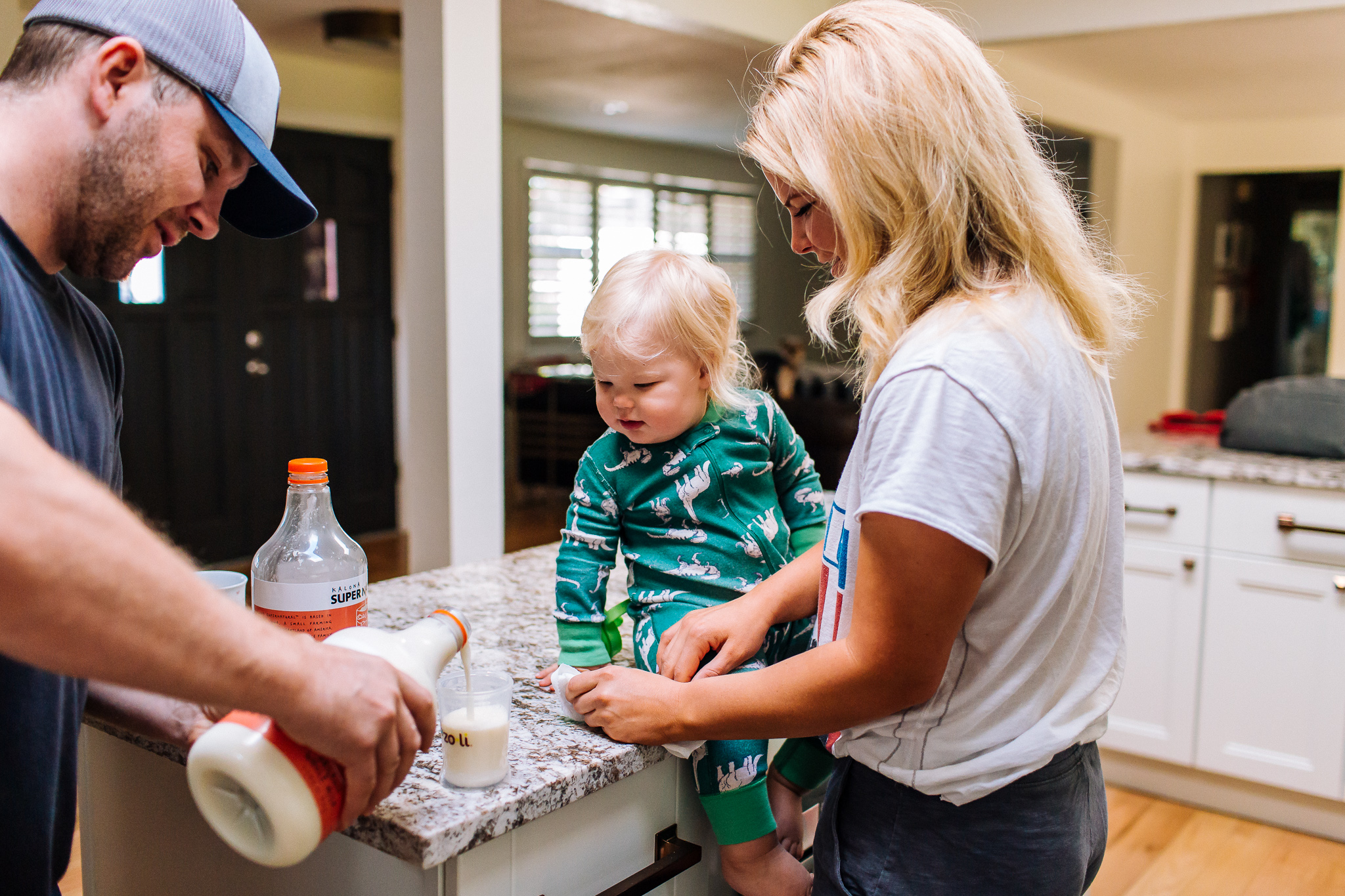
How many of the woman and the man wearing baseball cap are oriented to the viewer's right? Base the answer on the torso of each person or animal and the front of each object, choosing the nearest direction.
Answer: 1

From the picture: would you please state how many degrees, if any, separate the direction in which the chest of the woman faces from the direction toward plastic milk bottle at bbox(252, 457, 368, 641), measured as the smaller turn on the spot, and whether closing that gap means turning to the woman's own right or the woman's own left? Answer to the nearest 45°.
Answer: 0° — they already face it

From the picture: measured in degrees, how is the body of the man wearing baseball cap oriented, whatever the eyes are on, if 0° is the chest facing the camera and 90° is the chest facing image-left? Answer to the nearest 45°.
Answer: approximately 270°

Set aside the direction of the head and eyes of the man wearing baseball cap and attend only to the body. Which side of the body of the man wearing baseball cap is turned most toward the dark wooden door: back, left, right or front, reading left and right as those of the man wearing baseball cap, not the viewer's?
left

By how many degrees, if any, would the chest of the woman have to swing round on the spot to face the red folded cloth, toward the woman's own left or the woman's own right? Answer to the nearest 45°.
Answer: approximately 90° to the woman's own right

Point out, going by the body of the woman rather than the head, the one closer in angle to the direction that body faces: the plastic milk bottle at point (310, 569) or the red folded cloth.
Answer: the plastic milk bottle

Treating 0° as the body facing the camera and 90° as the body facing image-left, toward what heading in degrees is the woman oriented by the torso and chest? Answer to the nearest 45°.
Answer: approximately 90°

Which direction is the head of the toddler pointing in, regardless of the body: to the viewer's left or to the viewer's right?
to the viewer's left
